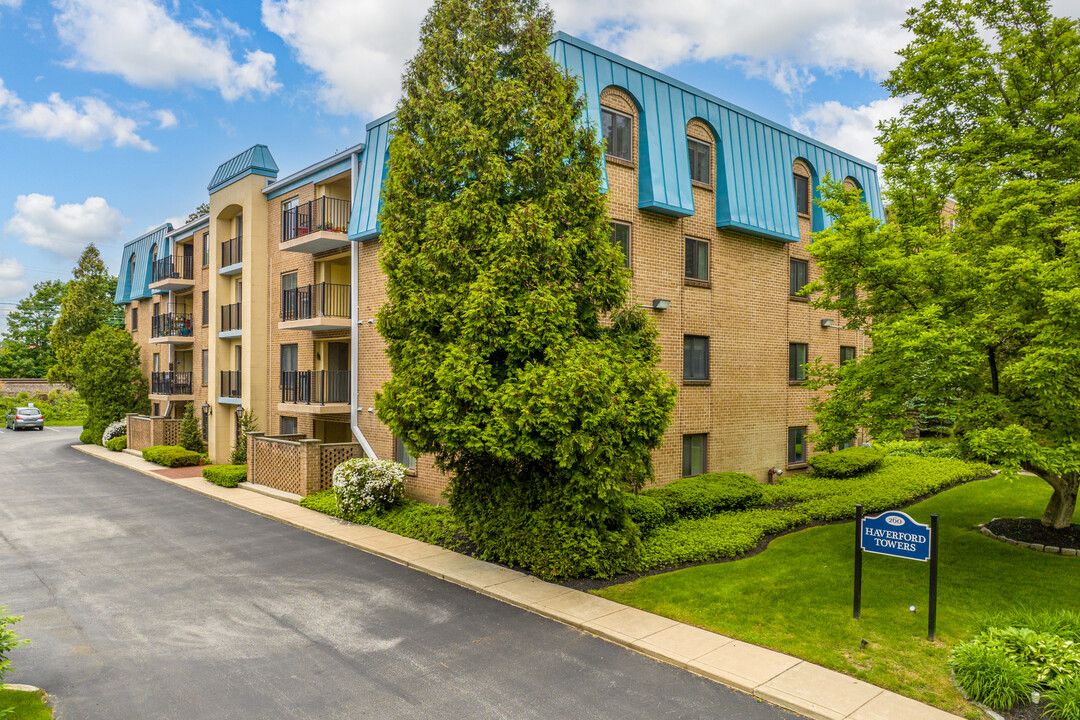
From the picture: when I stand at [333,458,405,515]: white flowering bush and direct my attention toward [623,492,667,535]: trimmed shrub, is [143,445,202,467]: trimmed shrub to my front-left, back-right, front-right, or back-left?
back-left
